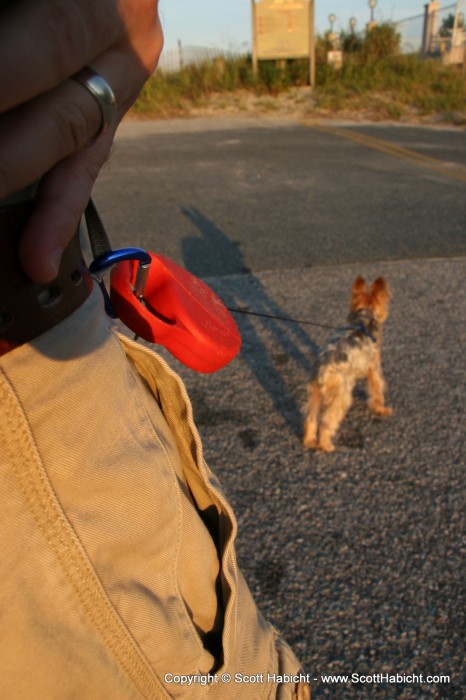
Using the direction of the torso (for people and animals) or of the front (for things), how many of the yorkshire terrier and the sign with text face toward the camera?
1

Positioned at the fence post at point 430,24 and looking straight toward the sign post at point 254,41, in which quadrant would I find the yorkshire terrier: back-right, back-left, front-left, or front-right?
front-left

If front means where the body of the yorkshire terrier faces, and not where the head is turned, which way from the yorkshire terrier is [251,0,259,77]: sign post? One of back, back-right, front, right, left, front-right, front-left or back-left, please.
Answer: front-left

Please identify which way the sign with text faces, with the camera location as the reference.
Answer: facing the viewer

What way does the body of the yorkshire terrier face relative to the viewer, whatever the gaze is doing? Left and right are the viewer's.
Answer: facing away from the viewer and to the right of the viewer

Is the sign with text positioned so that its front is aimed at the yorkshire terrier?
yes

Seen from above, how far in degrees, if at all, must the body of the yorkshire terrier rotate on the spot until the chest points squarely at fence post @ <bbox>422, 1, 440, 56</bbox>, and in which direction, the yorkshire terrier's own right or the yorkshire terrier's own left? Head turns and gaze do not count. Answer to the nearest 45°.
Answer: approximately 45° to the yorkshire terrier's own left

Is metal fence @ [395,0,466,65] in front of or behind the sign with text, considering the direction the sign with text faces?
behind

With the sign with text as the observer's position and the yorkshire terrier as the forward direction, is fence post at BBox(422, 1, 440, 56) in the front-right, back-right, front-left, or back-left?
back-left
